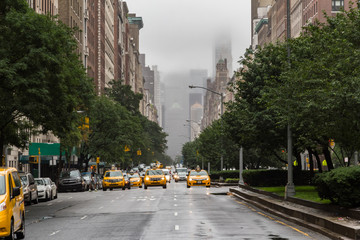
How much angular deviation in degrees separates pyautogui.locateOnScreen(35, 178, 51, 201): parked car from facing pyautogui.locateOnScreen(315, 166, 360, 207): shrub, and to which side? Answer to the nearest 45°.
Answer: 0° — it already faces it

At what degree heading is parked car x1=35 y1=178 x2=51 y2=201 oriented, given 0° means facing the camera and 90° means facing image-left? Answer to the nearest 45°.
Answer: approximately 0°

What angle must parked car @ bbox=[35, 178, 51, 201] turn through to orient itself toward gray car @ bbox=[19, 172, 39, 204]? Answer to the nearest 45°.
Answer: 0° — it already faces it

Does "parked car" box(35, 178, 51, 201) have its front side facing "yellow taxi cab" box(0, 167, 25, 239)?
yes

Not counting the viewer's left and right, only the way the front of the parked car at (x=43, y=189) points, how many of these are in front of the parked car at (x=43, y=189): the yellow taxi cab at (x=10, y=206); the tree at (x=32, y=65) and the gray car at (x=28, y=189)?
3
